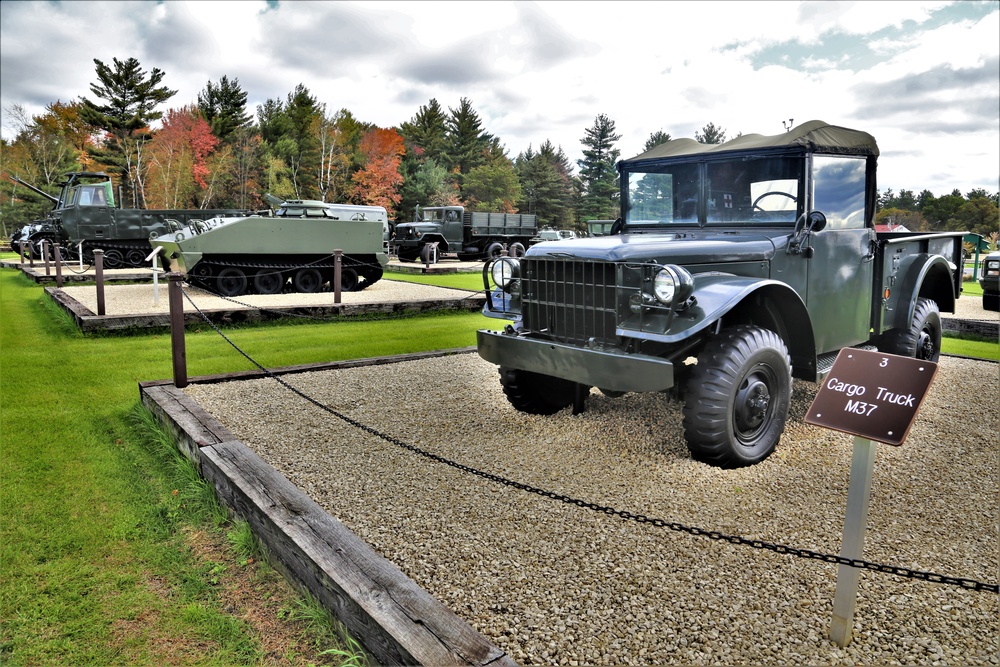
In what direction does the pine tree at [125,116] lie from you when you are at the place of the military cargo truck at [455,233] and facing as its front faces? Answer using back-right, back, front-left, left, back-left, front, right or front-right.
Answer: right

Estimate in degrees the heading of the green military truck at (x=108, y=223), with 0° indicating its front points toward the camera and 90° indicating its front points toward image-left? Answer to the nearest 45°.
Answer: approximately 90°

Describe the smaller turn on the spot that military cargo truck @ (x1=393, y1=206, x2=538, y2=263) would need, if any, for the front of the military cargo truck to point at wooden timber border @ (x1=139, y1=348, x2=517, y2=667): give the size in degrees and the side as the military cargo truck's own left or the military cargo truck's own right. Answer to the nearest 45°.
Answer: approximately 45° to the military cargo truck's own left

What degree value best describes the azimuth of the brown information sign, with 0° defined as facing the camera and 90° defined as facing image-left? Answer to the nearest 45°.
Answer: approximately 0°

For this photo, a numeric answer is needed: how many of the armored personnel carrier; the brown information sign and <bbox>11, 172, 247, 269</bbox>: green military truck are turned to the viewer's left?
2

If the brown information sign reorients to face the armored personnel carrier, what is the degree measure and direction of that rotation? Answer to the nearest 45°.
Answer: approximately 135° to its right

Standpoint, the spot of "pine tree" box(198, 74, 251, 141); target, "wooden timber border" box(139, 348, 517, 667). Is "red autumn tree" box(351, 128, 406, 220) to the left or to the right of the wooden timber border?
left

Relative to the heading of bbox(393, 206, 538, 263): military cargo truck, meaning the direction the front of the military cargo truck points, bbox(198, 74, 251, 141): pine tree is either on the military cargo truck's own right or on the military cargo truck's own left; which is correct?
on the military cargo truck's own right

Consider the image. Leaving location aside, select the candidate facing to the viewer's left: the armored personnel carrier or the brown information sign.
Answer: the armored personnel carrier

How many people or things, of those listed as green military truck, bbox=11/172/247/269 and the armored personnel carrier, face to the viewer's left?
2

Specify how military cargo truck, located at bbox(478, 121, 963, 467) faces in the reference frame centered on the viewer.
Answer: facing the viewer and to the left of the viewer

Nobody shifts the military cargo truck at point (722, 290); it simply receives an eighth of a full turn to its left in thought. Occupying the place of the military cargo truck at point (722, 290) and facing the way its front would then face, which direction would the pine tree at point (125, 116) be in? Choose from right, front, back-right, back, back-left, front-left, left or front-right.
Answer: back-right

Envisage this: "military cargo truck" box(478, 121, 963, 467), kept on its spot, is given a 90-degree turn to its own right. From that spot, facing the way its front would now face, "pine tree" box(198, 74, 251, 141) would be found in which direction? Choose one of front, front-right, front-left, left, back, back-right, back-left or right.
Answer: front

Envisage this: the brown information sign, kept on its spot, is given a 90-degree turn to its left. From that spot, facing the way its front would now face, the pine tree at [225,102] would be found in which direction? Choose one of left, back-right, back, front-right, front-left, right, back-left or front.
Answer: back-left

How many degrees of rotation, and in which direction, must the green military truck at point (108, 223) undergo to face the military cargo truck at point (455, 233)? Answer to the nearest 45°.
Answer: approximately 180°

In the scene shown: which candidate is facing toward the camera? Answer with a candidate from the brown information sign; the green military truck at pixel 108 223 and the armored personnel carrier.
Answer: the brown information sign

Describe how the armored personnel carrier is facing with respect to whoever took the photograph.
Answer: facing to the left of the viewer
